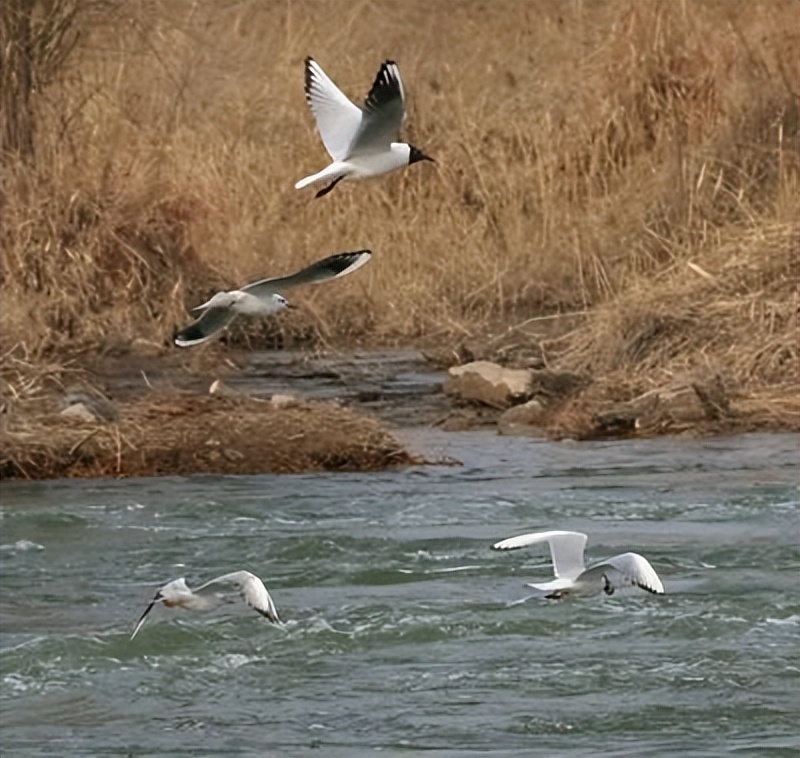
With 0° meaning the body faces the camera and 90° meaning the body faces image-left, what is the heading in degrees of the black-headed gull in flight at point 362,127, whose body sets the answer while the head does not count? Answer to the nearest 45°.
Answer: approximately 270°
